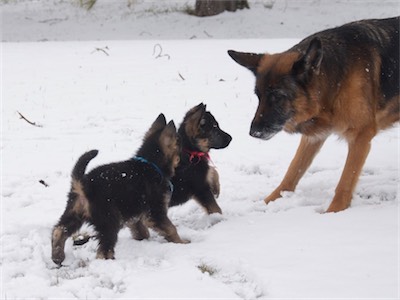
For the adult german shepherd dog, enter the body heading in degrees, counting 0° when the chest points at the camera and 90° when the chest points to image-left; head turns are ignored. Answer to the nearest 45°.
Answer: approximately 45°

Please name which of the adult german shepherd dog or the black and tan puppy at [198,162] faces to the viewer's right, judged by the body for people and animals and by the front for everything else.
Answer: the black and tan puppy

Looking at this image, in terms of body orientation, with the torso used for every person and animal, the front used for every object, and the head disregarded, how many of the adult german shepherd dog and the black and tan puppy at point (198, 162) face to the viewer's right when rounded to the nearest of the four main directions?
1

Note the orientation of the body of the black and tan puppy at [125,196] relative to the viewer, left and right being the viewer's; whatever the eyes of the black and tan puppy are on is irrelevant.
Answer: facing away from the viewer and to the right of the viewer

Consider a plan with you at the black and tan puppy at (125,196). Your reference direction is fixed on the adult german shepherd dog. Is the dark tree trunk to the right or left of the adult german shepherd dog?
left

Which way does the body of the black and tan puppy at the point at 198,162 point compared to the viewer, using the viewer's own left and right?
facing to the right of the viewer

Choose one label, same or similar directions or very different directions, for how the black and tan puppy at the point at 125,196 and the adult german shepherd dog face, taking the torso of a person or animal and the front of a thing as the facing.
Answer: very different directions

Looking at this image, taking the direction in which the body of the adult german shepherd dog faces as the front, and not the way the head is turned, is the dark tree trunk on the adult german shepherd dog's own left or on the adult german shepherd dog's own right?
on the adult german shepherd dog's own right

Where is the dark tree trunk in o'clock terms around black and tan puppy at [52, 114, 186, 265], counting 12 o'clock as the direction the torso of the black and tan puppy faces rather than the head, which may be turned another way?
The dark tree trunk is roughly at 11 o'clock from the black and tan puppy.
